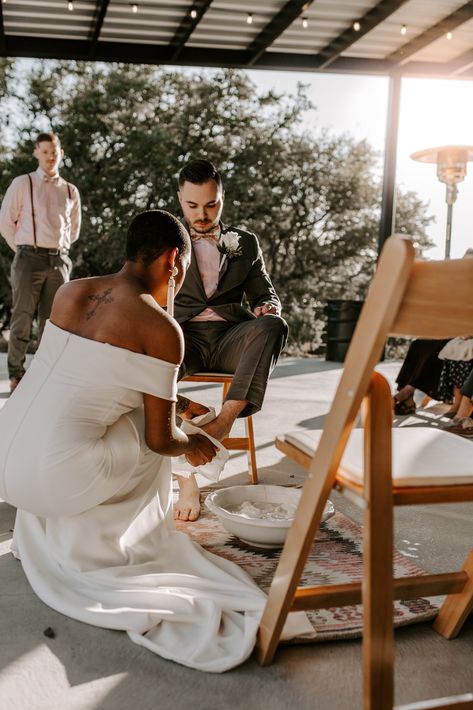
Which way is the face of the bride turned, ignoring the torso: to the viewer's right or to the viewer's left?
to the viewer's right

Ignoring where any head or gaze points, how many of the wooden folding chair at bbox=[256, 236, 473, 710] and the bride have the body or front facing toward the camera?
0

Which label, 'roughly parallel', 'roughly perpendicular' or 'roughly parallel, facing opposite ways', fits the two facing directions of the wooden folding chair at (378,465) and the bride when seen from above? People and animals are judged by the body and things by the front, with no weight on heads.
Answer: roughly perpendicular

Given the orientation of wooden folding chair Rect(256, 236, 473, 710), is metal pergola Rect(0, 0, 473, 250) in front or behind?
in front

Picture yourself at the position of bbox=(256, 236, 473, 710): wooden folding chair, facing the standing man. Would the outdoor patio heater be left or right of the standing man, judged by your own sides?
right

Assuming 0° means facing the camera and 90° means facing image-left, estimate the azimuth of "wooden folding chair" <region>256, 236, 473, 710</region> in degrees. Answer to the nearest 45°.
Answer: approximately 135°

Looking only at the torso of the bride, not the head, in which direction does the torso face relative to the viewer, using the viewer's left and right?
facing away from the viewer and to the right of the viewer

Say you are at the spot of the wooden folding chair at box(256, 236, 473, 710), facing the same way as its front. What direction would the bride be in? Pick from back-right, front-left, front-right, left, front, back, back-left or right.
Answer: front
